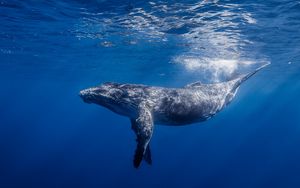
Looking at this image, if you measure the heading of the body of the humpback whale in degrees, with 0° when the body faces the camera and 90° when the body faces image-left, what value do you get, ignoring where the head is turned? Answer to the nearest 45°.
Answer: approximately 90°
